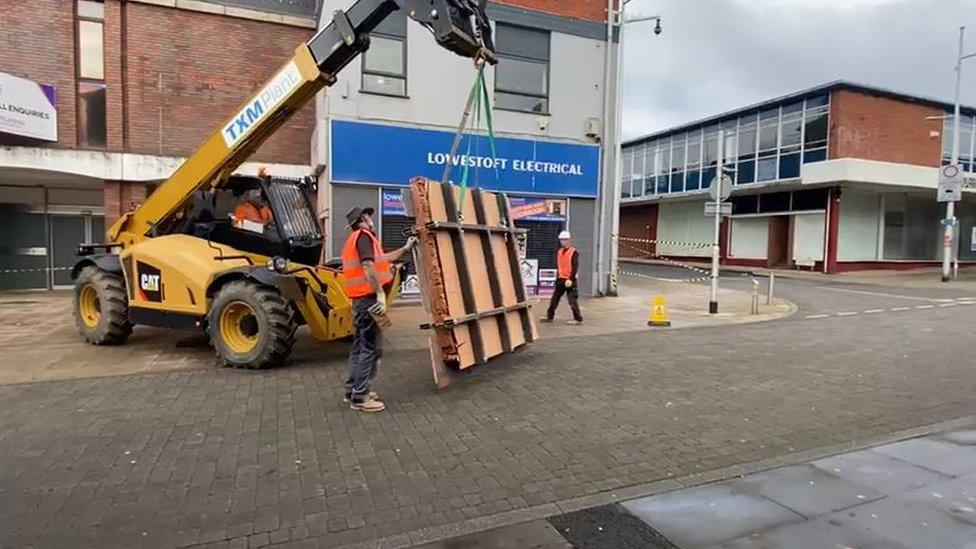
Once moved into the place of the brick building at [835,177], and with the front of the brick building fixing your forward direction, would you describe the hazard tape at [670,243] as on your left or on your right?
on your right

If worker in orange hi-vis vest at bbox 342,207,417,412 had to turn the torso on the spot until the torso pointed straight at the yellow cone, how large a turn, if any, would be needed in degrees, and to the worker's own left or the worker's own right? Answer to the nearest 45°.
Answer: approximately 45° to the worker's own left

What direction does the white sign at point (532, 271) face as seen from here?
toward the camera

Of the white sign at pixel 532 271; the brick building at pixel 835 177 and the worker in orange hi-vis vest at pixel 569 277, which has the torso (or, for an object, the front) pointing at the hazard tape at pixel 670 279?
the brick building

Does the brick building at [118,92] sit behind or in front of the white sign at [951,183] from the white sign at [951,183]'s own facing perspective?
in front

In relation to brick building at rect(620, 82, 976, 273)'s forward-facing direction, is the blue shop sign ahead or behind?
ahead

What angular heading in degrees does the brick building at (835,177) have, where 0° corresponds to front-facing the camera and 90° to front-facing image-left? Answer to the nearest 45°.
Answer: approximately 45°

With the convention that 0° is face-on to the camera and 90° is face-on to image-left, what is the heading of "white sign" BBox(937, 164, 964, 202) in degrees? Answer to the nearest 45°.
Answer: approximately 0°

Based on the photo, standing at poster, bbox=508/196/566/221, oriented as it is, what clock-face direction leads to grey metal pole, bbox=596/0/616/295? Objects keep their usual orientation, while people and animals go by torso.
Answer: The grey metal pole is roughly at 8 o'clock from the poster.

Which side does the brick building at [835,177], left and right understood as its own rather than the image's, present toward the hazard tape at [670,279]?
front

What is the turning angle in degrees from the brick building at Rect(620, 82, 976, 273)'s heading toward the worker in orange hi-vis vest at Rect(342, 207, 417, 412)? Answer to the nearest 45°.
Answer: approximately 45° to its left

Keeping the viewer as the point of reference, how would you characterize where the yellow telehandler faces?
facing the viewer and to the right of the viewer

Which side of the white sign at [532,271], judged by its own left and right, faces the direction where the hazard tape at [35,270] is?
right

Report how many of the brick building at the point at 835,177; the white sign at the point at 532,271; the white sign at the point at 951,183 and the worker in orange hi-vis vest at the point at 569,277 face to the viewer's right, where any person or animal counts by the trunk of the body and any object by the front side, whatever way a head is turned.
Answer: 0
